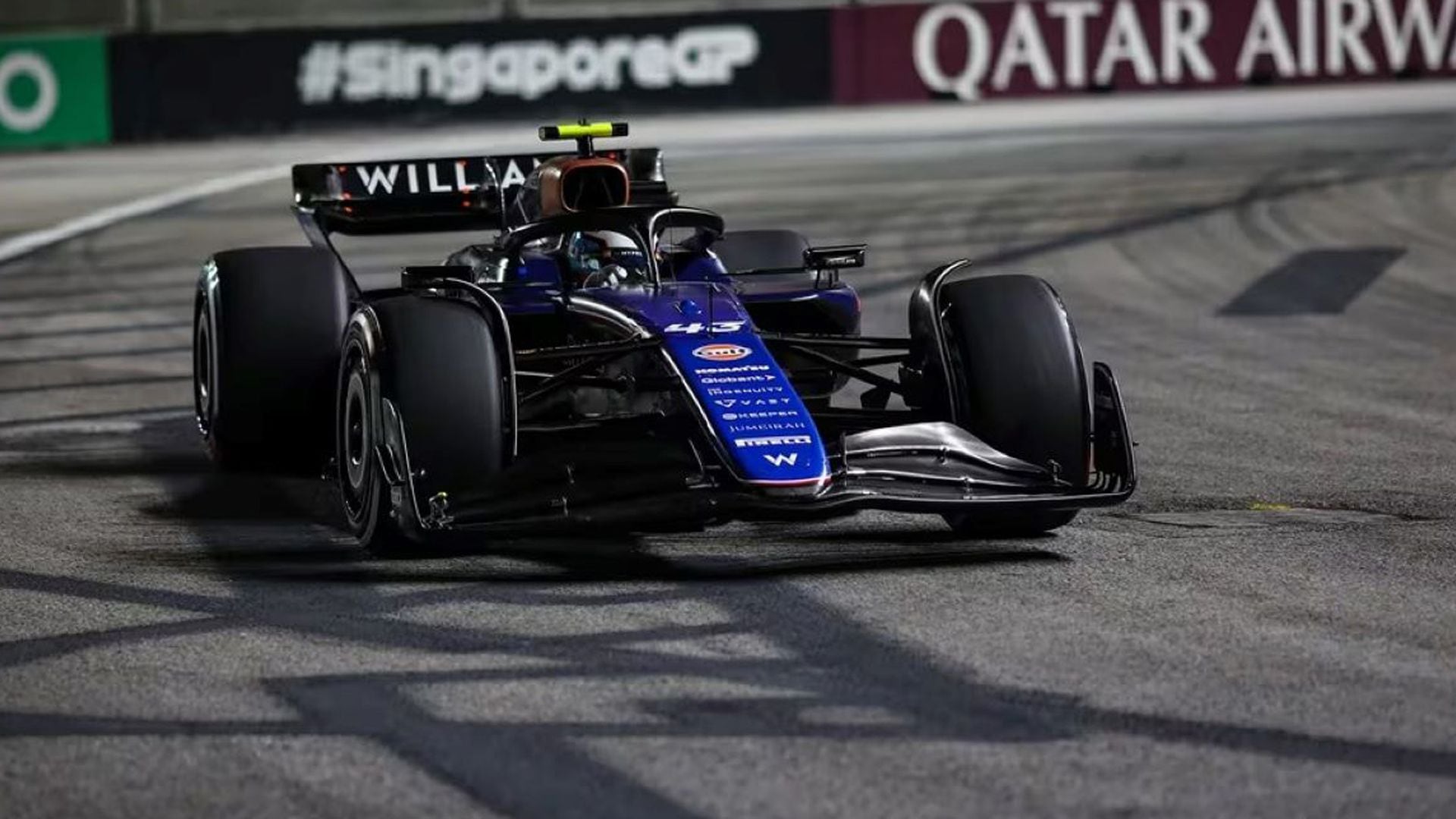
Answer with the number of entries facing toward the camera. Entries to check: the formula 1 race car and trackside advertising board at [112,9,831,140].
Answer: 2

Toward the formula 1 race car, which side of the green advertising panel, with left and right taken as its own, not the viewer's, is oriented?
front

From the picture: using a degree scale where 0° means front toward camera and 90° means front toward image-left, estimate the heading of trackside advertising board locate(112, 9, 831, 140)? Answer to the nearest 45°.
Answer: approximately 0°

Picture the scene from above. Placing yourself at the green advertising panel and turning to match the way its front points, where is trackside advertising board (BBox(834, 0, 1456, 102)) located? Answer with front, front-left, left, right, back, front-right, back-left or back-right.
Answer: left

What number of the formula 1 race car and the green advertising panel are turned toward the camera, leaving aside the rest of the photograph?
2

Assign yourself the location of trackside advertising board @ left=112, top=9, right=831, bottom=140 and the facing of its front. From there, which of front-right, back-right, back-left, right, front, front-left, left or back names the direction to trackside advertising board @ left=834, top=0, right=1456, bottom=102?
left

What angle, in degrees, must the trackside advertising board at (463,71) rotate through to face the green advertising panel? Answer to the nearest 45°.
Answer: approximately 90° to its right

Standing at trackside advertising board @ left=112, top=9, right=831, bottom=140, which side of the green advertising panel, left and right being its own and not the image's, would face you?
left

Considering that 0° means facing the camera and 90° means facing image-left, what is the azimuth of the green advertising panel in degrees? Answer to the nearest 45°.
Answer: approximately 0°

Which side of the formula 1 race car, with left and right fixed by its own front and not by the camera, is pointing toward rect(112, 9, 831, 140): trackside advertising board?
back
